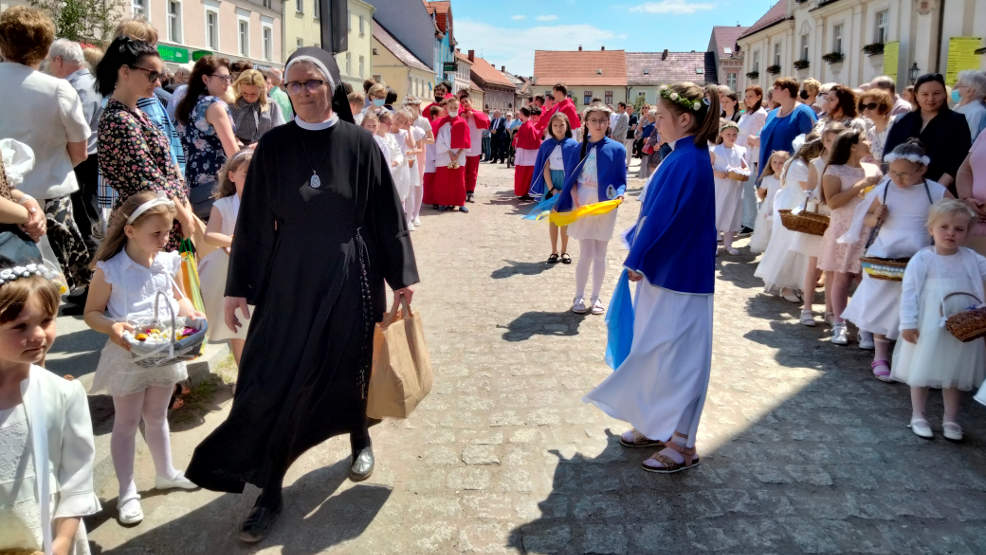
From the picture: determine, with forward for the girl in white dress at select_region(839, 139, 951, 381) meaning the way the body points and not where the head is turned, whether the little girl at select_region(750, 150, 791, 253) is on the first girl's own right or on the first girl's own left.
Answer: on the first girl's own right

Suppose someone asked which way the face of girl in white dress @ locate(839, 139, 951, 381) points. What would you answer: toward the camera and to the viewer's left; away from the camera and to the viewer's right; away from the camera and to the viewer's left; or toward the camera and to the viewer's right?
toward the camera and to the viewer's left

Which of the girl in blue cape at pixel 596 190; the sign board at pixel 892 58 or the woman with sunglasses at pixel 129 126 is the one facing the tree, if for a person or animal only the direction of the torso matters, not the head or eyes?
the sign board

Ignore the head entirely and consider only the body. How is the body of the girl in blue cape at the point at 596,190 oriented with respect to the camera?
toward the camera

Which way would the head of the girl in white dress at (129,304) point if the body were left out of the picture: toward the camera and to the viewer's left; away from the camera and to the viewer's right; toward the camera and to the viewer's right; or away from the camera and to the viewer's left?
toward the camera and to the viewer's right

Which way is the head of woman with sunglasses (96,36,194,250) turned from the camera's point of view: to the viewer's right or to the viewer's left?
to the viewer's right

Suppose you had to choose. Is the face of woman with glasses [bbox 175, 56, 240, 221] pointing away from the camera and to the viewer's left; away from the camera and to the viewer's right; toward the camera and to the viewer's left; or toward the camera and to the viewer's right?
toward the camera and to the viewer's right

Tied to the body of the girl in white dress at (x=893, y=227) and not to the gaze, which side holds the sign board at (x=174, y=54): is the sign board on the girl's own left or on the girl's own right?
on the girl's own right

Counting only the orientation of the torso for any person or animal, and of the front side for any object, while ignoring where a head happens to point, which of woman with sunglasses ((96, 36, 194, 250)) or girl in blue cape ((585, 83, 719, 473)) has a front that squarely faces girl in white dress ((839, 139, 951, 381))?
the woman with sunglasses

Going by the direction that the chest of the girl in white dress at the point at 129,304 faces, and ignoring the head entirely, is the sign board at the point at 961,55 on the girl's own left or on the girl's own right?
on the girl's own left

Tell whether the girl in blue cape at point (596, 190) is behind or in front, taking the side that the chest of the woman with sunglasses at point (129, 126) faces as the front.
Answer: in front

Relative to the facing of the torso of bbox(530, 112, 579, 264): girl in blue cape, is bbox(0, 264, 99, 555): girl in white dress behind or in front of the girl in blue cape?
in front

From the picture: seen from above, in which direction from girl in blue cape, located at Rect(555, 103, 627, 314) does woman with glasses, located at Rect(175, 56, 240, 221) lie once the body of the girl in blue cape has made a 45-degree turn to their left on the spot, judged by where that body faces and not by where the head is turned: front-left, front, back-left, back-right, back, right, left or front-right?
right
